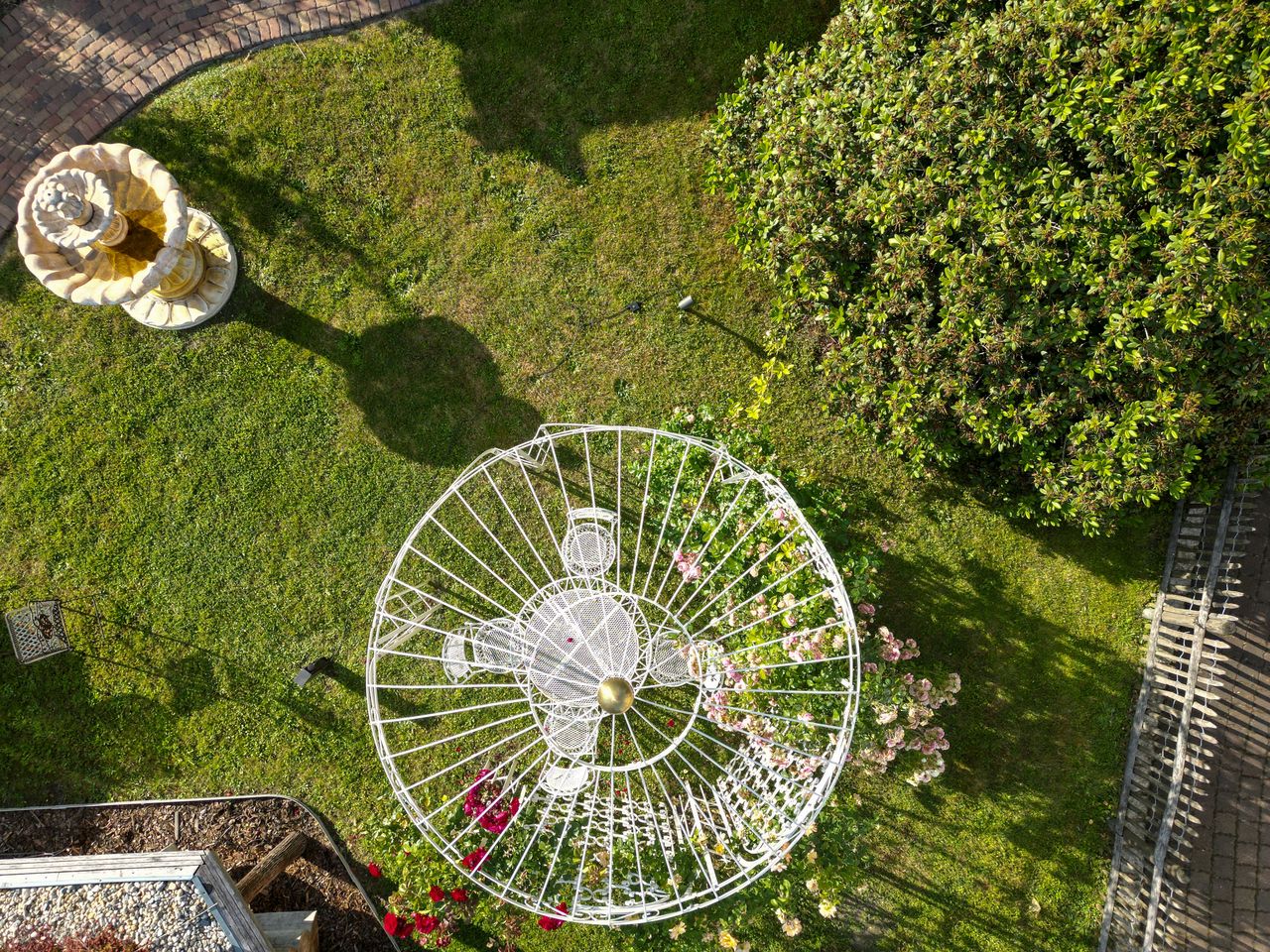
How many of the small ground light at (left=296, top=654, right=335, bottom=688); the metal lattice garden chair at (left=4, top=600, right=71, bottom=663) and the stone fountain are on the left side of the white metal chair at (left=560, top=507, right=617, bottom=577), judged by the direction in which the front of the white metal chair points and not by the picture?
0

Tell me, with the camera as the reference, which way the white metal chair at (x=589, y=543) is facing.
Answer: facing the viewer

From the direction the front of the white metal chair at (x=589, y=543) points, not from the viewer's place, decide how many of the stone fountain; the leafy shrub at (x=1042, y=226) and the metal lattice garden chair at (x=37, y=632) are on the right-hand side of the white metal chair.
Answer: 2

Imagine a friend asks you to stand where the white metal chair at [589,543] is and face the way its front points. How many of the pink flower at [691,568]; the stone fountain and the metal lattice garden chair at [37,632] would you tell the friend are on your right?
2

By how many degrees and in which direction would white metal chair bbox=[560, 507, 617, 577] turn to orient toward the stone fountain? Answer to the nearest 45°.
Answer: approximately 90° to its right

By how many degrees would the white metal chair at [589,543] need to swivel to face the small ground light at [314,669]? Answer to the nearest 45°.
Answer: approximately 90° to its right

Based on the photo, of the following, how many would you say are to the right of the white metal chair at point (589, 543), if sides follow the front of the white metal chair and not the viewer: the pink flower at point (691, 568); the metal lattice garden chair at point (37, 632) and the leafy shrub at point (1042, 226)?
1

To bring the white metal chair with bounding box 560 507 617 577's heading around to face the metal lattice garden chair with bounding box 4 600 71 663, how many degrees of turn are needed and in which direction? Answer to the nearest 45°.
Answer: approximately 90° to its right

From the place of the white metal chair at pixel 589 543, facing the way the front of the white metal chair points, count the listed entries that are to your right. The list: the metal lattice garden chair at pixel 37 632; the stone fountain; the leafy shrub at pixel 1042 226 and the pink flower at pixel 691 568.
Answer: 2
